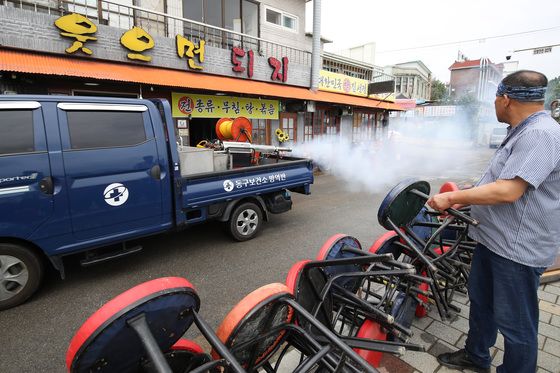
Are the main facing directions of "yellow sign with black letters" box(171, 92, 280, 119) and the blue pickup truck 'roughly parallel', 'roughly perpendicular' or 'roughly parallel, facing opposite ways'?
roughly perpendicular

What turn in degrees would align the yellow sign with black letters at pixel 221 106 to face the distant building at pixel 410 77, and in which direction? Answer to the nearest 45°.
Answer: approximately 90° to its left

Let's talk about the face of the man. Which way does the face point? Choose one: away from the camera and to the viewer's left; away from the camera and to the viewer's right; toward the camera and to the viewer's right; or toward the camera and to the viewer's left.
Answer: away from the camera and to the viewer's left

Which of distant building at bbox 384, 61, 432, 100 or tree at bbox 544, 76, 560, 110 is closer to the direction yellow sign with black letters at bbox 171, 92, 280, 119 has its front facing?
the tree

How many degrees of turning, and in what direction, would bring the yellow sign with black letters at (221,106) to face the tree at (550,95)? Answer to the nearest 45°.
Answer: approximately 45° to its left

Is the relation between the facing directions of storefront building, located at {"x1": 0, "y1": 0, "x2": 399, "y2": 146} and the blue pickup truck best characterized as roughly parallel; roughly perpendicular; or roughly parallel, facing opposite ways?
roughly perpendicular

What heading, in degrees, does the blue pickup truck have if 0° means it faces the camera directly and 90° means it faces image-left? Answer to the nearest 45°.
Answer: approximately 45°

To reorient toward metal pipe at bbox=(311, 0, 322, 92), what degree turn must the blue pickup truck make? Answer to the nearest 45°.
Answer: approximately 180°

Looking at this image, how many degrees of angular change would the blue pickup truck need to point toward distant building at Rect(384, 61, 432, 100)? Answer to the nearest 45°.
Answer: approximately 180°

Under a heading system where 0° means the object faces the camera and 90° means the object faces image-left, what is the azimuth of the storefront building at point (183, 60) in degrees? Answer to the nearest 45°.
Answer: approximately 315°
